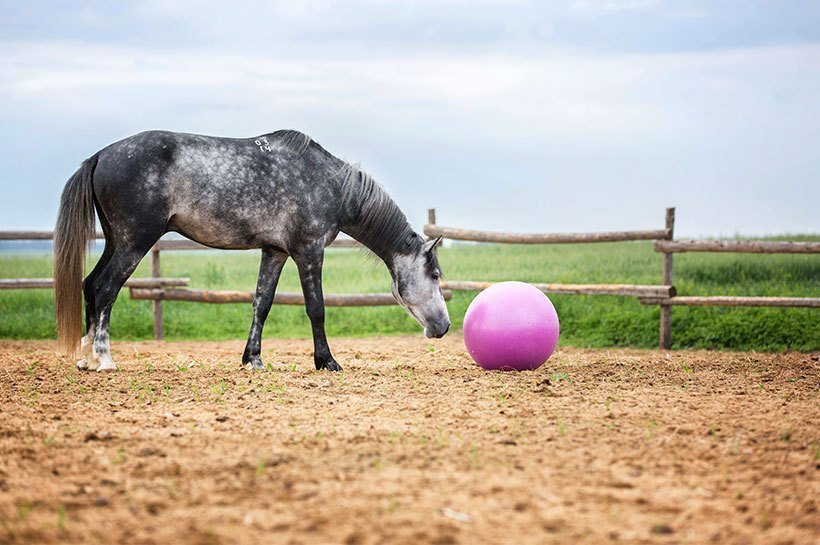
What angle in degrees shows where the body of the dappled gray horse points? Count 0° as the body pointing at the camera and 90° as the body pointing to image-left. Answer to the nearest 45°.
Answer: approximately 270°

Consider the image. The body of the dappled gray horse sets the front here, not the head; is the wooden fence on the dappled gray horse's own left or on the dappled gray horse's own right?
on the dappled gray horse's own left

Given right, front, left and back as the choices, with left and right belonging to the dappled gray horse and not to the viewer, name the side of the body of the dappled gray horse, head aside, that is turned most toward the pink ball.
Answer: front

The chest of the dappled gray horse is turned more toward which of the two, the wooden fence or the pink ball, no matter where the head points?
the pink ball
